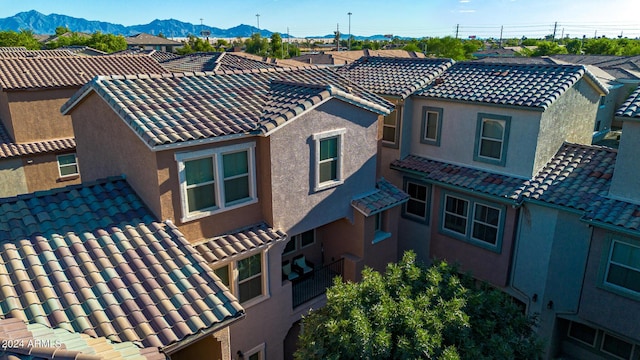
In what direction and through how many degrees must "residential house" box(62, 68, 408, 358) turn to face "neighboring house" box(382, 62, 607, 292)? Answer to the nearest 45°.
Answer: approximately 45° to its left

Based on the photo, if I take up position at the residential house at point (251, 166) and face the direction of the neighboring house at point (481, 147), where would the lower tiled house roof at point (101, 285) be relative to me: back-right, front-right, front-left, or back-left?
back-right

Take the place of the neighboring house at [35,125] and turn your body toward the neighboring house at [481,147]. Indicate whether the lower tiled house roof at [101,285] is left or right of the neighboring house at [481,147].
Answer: right

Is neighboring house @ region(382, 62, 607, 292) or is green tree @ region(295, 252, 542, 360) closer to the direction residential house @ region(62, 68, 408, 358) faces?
the green tree

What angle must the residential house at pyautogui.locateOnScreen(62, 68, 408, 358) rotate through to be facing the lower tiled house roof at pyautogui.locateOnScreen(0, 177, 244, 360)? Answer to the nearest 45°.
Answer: approximately 90° to its right

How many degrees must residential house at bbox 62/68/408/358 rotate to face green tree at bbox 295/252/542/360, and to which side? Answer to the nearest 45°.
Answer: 0° — it already faces it
